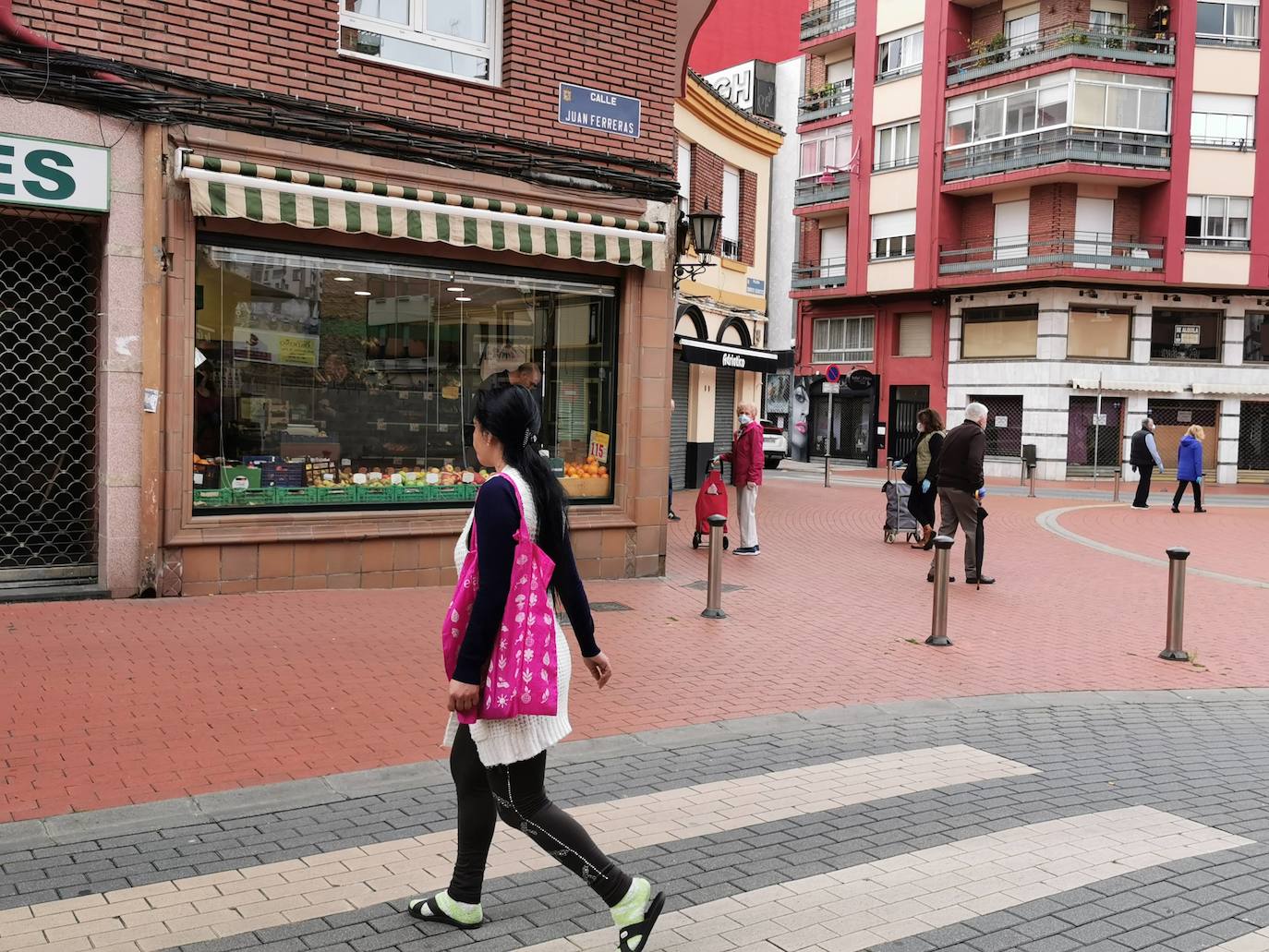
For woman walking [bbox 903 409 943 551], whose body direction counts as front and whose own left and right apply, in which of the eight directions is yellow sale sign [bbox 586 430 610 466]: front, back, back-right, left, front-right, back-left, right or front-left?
front-left

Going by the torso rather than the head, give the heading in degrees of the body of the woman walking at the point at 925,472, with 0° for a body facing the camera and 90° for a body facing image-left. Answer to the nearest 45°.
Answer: approximately 90°

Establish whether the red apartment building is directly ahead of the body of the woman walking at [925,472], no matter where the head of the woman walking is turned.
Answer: no

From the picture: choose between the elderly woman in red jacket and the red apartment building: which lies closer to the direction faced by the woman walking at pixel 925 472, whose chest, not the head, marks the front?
the elderly woman in red jacket

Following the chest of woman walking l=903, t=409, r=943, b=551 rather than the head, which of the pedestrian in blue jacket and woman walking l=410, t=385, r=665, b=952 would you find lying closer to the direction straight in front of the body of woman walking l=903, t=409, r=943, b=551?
the woman walking

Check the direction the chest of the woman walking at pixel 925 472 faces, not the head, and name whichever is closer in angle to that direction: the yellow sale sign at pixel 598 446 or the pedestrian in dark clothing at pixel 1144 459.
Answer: the yellow sale sign

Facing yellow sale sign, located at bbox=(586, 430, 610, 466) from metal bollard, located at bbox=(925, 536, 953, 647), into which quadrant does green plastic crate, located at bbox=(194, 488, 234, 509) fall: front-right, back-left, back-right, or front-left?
front-left

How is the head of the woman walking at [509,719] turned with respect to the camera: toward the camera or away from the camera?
away from the camera

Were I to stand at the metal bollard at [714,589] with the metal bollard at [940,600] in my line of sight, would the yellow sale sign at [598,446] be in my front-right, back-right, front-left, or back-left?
back-left

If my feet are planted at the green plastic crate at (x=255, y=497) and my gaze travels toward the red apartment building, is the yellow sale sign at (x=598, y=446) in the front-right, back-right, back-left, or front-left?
front-right

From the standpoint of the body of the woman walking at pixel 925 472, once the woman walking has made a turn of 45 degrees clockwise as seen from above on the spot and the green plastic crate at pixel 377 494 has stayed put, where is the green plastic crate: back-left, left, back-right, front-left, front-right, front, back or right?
left

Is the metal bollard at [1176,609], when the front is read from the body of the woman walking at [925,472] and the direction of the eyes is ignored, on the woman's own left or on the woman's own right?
on the woman's own left
